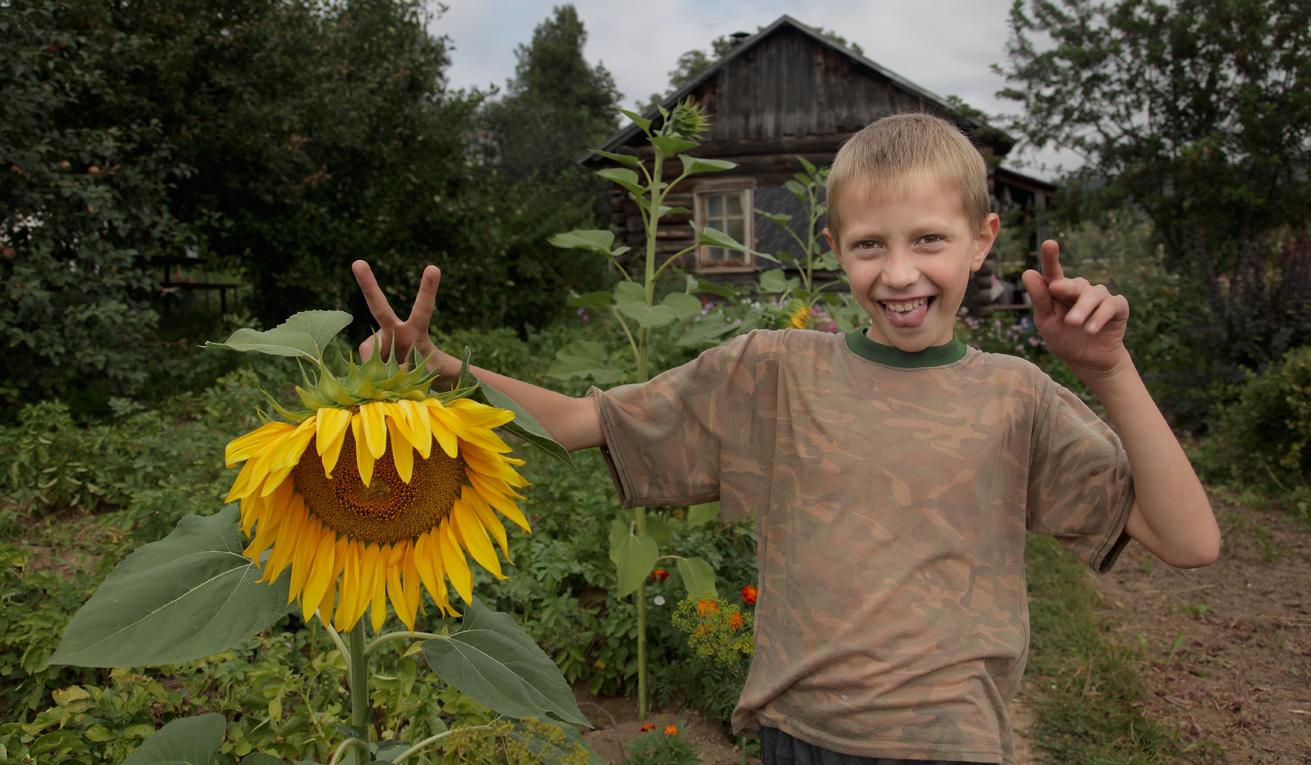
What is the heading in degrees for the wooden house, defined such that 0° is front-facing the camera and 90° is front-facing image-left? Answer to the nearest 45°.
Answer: approximately 0°

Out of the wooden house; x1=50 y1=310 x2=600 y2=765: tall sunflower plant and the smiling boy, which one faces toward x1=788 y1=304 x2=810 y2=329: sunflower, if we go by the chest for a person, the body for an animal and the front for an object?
the wooden house

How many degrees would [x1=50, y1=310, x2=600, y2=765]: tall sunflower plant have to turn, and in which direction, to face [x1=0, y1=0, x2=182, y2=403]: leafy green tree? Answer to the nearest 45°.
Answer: approximately 180°

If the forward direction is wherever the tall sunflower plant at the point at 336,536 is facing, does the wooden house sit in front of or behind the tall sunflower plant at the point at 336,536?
behind

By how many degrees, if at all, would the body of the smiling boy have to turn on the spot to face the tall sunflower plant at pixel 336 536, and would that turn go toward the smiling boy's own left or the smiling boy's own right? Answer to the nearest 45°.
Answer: approximately 45° to the smiling boy's own right

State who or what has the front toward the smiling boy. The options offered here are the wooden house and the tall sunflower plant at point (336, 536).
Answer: the wooden house

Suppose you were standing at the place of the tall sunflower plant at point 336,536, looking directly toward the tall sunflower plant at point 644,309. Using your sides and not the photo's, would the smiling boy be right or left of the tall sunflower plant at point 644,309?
right

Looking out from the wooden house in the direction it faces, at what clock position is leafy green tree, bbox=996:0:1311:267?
The leafy green tree is roughly at 8 o'clock from the wooden house.
